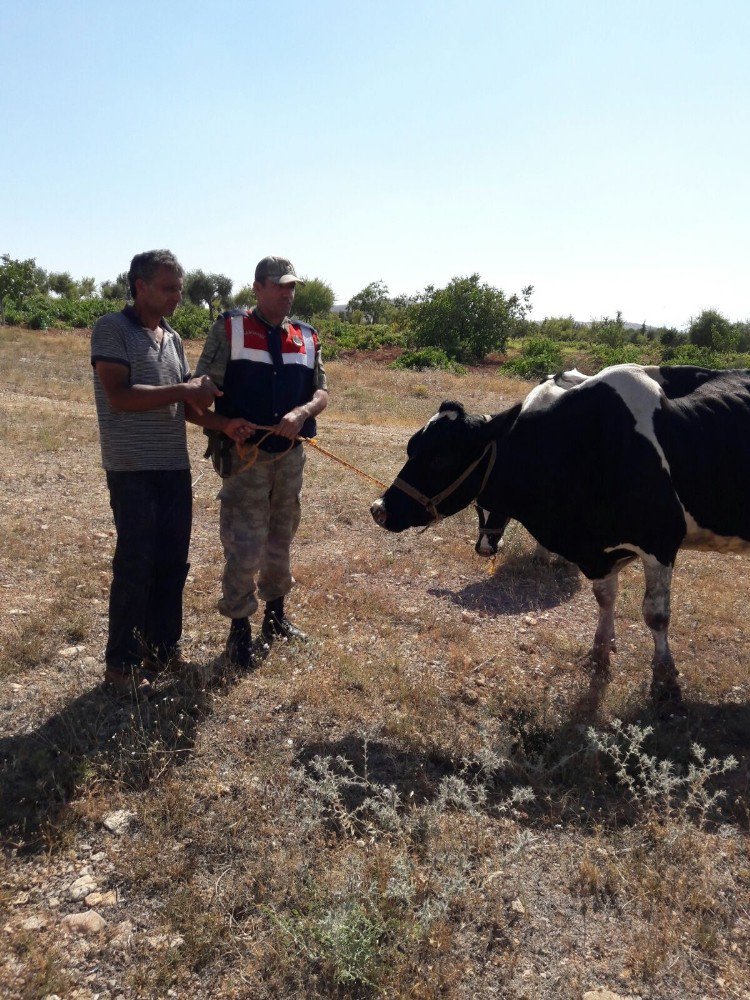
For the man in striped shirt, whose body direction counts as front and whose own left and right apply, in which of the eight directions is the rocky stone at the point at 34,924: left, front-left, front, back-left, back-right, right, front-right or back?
front-right

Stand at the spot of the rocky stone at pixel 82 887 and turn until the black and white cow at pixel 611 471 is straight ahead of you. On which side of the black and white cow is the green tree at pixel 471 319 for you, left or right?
left

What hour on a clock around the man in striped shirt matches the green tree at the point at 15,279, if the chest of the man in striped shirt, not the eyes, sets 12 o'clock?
The green tree is roughly at 7 o'clock from the man in striped shirt.

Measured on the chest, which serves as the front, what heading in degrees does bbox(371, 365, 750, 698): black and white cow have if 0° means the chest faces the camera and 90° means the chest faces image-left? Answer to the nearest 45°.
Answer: approximately 90°

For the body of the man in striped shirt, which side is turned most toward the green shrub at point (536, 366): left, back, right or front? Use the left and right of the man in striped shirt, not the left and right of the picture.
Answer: left

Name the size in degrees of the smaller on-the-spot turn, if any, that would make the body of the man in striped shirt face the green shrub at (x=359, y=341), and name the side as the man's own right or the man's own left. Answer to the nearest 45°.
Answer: approximately 135° to the man's own left

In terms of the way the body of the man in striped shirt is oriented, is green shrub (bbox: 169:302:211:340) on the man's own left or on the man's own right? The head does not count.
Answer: on the man's own left

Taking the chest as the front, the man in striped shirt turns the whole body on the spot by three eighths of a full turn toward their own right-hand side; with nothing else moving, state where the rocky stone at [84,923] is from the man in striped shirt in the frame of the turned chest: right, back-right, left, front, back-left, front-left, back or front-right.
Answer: left

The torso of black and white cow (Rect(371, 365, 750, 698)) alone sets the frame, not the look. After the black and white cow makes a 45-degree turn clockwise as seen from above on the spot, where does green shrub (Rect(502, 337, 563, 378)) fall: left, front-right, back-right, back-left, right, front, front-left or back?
front-right

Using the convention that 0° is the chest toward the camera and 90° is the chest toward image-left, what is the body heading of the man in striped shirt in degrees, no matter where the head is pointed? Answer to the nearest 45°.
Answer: approximately 315°

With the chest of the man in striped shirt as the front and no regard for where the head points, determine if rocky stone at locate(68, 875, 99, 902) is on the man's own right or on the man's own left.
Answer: on the man's own right

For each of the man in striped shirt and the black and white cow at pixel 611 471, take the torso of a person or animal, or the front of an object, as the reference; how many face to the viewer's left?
1

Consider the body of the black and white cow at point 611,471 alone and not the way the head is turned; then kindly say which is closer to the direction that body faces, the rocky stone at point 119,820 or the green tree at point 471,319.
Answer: the rocky stone

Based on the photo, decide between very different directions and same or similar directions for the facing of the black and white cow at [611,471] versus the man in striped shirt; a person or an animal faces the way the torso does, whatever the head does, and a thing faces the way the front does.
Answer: very different directions

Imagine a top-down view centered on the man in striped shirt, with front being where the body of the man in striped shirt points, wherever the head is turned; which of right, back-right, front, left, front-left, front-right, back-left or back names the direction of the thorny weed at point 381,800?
front

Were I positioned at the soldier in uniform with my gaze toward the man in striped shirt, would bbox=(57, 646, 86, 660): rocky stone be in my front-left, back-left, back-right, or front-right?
front-right
